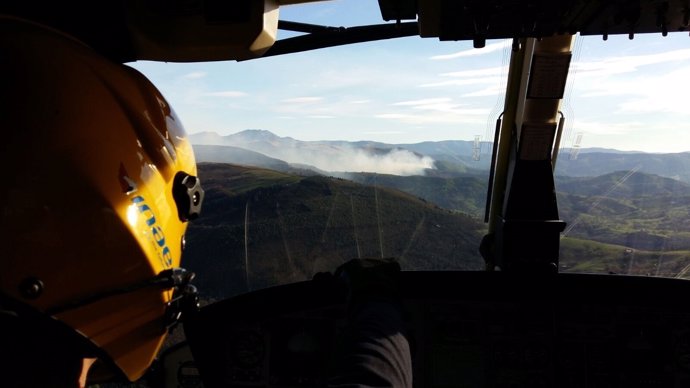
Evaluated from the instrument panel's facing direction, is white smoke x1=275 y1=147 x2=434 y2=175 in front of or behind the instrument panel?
behind

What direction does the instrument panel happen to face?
toward the camera
